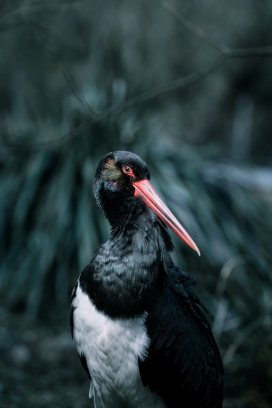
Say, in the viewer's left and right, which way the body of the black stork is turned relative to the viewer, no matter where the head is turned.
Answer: facing the viewer and to the left of the viewer
